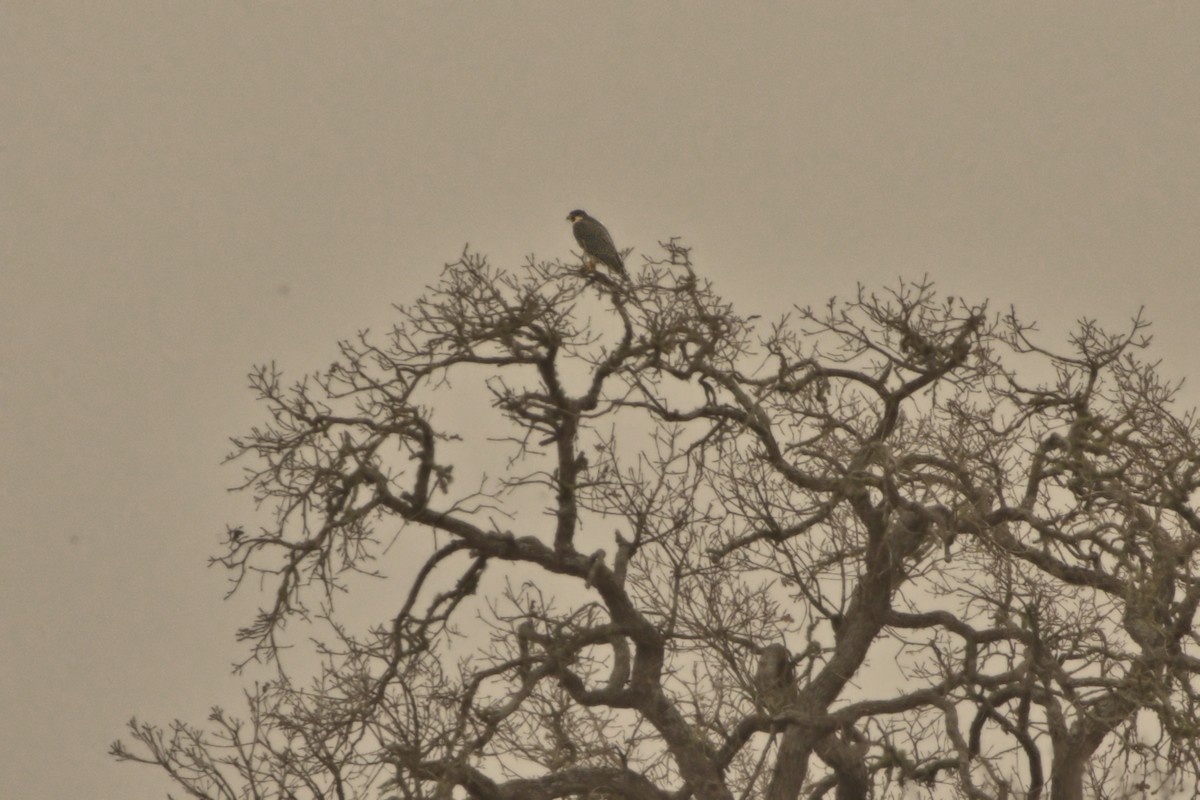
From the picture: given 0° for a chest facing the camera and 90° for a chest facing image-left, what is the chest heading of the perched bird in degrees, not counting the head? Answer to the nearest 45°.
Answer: approximately 90°
